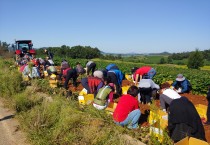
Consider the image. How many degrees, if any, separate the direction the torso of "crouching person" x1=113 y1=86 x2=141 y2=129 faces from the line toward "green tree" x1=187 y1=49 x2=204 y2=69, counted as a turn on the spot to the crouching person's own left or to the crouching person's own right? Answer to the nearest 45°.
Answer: approximately 45° to the crouching person's own left

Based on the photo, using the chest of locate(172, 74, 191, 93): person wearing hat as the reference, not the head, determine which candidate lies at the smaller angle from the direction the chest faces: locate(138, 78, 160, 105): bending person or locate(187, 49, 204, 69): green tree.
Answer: the bending person

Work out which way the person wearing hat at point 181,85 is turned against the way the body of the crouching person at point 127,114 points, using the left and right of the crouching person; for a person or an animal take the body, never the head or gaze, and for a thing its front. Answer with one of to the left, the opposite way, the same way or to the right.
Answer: the opposite way

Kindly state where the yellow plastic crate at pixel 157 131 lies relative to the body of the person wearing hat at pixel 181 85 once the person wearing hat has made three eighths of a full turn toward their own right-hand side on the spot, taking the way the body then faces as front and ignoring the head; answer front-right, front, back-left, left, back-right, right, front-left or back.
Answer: back

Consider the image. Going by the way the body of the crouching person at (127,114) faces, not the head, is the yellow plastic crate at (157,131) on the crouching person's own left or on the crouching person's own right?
on the crouching person's own right

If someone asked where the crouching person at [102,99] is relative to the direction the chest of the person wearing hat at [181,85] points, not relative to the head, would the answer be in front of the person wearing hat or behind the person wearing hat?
in front

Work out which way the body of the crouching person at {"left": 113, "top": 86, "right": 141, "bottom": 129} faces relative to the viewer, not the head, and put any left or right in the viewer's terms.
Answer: facing away from the viewer and to the right of the viewer

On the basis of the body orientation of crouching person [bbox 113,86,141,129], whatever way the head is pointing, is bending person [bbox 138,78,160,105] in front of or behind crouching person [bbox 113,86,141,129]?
in front

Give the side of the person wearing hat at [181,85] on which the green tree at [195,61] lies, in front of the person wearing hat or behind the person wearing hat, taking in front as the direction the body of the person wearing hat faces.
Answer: behind
